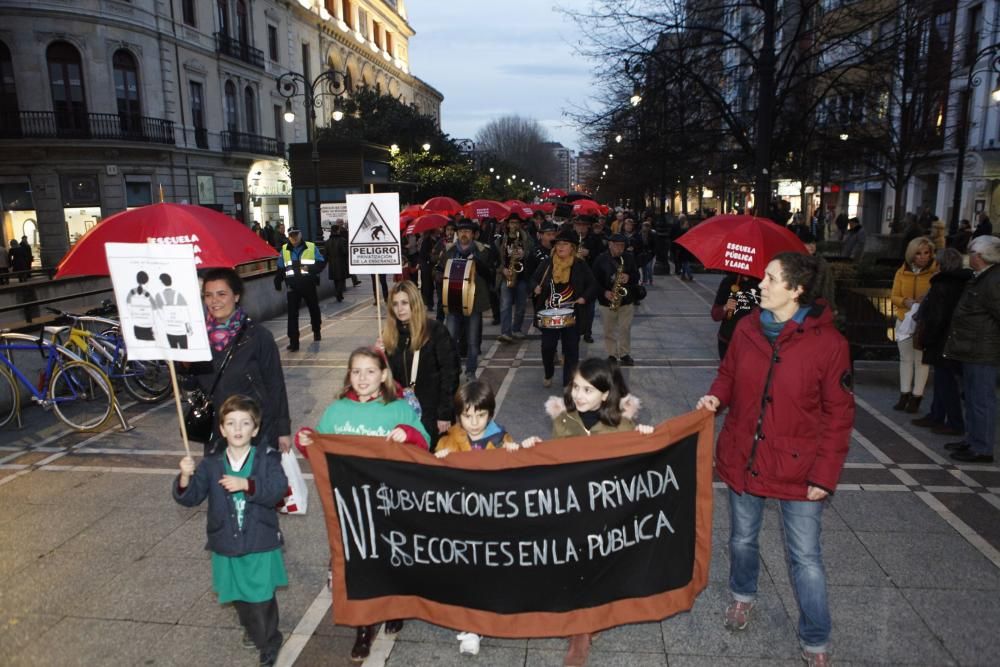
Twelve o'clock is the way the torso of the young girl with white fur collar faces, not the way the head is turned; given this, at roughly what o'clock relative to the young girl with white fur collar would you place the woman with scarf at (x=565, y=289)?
The woman with scarf is roughly at 6 o'clock from the young girl with white fur collar.

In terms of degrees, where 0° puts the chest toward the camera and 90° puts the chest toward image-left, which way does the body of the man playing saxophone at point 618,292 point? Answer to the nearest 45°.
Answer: approximately 0°

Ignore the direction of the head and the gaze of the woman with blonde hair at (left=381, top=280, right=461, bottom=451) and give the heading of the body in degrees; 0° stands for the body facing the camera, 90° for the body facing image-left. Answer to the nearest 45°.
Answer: approximately 45°

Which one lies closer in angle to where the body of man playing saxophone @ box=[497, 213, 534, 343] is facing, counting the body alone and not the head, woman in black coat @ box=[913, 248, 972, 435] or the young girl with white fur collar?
the young girl with white fur collar

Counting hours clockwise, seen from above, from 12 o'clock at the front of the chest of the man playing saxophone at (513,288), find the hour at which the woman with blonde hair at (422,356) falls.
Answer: The woman with blonde hair is roughly at 12 o'clock from the man playing saxophone.

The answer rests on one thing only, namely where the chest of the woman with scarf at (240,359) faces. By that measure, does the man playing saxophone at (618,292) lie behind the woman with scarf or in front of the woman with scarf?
behind

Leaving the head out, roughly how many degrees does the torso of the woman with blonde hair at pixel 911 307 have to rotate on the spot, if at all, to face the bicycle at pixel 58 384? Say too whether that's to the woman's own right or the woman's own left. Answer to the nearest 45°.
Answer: approximately 45° to the woman's own right

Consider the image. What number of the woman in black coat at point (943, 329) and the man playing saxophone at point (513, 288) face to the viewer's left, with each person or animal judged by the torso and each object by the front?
1

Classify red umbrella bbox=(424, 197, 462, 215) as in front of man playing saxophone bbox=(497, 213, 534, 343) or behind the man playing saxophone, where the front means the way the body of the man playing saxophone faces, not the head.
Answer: behind

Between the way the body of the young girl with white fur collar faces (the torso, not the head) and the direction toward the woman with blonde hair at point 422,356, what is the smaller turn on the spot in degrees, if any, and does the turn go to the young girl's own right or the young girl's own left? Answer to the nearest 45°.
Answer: approximately 135° to the young girl's own right
